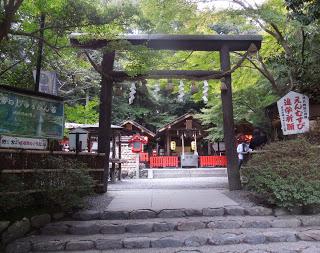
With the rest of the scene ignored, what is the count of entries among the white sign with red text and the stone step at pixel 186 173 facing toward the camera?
2

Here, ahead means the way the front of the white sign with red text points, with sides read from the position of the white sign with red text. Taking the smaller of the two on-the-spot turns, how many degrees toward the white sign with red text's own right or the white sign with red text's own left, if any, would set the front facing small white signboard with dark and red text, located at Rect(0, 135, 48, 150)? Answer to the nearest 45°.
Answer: approximately 45° to the white sign with red text's own right

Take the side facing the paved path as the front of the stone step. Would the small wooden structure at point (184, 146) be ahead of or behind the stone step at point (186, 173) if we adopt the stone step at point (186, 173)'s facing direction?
behind

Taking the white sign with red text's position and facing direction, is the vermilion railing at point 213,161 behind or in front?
behind

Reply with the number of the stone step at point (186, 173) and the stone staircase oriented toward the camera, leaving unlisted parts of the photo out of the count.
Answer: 2

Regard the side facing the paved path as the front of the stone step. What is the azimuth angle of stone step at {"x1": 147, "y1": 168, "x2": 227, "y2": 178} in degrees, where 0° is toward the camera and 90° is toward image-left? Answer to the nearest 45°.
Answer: approximately 0°

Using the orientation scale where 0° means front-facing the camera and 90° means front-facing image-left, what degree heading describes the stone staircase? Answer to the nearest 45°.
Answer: approximately 0°
